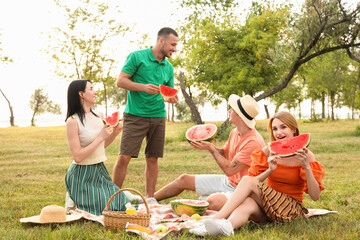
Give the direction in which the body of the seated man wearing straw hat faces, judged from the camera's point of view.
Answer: to the viewer's left

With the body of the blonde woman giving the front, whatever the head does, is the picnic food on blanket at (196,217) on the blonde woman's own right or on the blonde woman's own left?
on the blonde woman's own right

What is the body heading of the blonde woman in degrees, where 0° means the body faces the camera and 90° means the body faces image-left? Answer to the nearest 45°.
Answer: approximately 45°

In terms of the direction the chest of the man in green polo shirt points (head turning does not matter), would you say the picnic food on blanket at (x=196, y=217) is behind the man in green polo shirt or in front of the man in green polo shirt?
in front

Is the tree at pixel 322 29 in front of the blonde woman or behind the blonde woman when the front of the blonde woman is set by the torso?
behind

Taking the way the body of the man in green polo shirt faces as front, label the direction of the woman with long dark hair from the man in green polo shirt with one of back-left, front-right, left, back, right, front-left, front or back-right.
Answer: right

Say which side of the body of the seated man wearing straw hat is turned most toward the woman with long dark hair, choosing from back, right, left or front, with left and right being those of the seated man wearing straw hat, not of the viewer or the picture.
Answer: front

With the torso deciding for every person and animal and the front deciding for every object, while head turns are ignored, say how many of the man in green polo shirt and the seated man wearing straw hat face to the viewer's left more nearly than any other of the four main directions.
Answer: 1

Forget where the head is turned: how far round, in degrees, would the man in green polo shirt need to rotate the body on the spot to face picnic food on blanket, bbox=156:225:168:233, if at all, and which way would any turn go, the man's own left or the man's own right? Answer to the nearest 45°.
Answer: approximately 45° to the man's own right
